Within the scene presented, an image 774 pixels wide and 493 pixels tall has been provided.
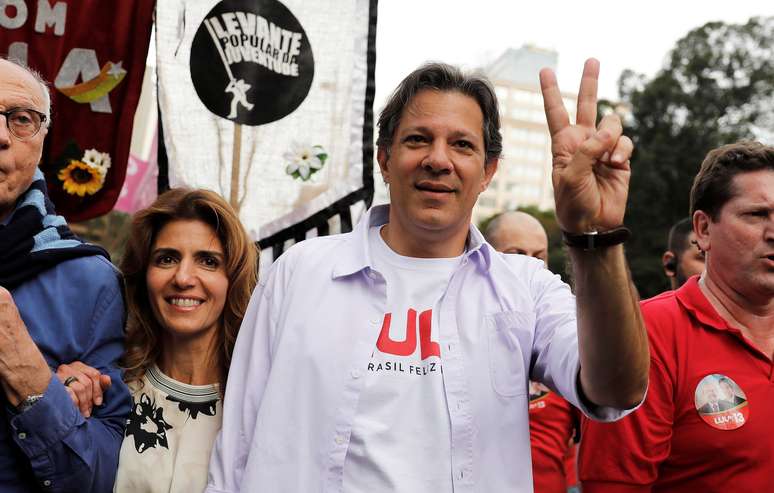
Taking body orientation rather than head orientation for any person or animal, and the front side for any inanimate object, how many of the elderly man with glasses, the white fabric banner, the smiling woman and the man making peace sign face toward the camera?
4

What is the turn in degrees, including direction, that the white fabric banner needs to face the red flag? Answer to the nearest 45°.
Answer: approximately 90° to its right

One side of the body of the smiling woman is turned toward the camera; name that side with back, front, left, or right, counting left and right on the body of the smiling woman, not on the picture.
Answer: front

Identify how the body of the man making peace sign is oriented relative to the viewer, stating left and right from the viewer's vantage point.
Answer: facing the viewer

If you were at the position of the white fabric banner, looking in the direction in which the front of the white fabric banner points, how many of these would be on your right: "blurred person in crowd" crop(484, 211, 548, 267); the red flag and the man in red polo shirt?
1

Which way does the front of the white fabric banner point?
toward the camera

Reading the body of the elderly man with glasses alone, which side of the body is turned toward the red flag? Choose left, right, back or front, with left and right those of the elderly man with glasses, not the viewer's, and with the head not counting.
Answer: back

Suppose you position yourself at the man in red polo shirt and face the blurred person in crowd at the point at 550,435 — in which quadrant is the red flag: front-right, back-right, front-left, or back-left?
front-left
